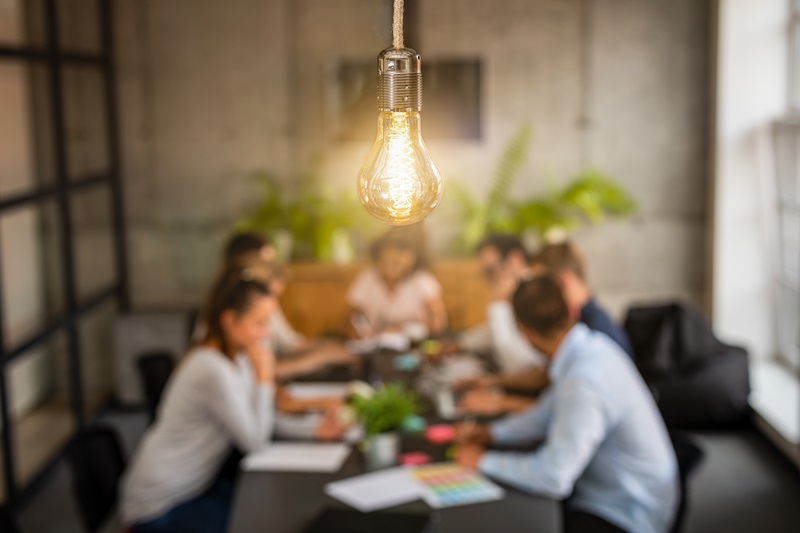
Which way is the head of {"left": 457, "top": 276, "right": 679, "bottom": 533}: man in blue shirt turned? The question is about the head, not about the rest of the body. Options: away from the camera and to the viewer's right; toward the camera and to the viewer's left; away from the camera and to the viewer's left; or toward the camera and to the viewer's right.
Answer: away from the camera and to the viewer's left

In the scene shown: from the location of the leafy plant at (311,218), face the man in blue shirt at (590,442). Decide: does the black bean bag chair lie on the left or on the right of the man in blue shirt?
left

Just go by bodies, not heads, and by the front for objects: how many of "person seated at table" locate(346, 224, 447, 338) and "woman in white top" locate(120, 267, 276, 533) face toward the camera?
1

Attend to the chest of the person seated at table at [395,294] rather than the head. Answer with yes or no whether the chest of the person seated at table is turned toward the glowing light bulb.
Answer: yes

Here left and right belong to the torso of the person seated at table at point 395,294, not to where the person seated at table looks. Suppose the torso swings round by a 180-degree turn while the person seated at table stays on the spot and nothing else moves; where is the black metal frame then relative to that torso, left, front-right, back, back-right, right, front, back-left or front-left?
left

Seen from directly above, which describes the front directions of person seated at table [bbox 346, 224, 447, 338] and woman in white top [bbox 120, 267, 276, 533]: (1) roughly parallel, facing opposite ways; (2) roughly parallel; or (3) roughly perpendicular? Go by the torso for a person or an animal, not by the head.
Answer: roughly perpendicular

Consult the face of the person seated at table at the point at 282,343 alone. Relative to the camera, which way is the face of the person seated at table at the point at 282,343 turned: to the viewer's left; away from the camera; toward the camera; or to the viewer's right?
to the viewer's right

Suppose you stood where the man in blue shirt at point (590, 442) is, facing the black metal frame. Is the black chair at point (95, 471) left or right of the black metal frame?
left

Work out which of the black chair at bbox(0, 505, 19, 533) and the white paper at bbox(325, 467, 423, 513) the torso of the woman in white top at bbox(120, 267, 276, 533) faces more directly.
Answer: the white paper

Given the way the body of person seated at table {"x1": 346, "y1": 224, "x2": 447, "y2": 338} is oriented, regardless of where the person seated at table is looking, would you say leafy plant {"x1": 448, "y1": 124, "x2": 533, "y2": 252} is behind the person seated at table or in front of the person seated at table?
behind

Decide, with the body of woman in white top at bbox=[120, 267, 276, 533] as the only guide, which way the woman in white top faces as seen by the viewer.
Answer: to the viewer's right

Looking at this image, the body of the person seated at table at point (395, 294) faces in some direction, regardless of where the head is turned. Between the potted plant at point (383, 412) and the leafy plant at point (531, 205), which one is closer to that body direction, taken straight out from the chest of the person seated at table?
the potted plant

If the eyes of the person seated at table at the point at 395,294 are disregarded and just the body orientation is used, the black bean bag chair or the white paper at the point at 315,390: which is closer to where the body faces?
the white paper

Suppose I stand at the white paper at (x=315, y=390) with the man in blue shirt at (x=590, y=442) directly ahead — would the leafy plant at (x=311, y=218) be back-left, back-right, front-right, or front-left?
back-left

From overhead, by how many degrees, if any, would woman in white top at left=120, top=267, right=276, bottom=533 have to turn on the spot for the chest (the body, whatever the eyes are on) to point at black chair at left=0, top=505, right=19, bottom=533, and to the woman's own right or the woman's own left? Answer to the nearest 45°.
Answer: approximately 135° to the woman's own right

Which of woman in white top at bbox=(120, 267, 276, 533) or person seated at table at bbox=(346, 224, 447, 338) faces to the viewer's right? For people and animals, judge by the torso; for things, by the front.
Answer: the woman in white top

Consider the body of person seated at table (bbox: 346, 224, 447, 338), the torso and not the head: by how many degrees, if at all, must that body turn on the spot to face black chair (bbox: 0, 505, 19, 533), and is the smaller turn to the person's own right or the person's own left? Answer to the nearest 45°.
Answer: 0° — they already face it

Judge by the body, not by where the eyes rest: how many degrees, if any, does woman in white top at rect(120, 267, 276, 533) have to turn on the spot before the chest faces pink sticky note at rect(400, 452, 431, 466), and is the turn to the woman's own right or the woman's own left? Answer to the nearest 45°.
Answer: approximately 45° to the woman's own right
